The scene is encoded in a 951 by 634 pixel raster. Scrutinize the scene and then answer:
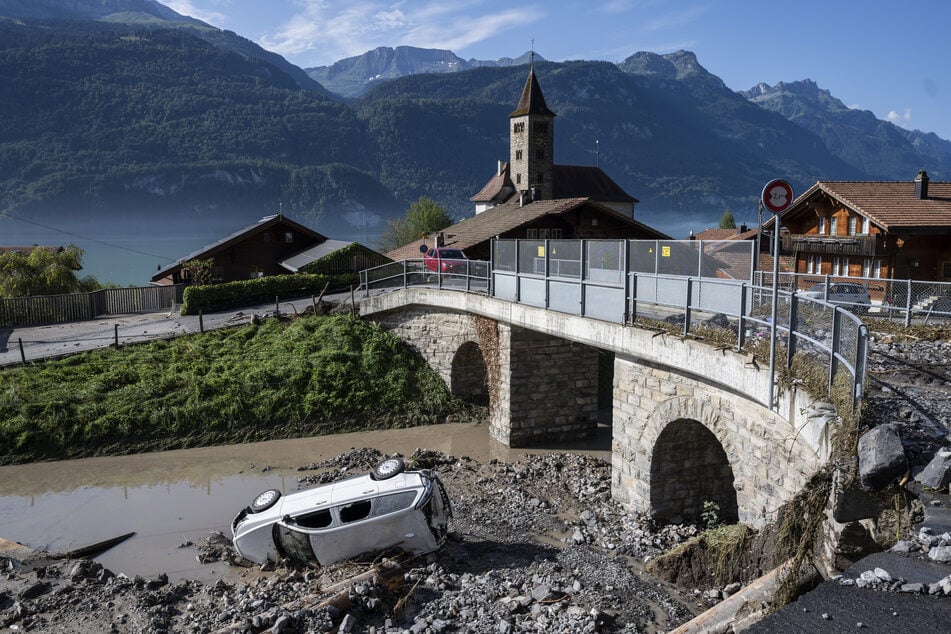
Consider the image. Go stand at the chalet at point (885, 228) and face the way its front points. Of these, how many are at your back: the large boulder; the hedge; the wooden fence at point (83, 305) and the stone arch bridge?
0

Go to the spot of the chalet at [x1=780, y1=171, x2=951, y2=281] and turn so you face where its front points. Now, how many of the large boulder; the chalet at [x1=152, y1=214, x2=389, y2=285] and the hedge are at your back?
0

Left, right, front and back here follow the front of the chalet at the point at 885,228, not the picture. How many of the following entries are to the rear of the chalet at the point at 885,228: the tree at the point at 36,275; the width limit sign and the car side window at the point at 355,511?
0

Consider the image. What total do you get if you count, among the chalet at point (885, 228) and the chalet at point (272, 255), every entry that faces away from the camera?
0

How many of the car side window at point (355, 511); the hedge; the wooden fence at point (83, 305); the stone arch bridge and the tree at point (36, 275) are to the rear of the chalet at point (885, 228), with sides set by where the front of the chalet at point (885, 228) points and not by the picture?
0

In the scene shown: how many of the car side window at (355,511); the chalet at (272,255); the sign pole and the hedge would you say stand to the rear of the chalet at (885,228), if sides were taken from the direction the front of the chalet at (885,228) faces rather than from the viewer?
0

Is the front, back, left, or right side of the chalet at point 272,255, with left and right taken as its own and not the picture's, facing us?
front

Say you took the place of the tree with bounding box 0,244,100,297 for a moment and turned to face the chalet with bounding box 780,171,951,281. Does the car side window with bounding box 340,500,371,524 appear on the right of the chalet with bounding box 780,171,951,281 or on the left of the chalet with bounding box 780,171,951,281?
right

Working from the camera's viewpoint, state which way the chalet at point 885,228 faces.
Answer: facing the viewer and to the left of the viewer

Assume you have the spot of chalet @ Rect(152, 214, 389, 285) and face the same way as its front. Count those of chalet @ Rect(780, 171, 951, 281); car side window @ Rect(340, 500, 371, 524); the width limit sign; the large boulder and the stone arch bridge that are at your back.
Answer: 0

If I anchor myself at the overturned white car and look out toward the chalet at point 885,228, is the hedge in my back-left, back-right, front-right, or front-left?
front-left

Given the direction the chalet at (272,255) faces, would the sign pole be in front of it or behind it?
in front

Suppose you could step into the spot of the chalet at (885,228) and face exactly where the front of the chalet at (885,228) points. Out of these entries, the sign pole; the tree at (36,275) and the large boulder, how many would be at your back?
0

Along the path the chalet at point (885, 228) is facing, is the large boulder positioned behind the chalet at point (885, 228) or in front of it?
in front

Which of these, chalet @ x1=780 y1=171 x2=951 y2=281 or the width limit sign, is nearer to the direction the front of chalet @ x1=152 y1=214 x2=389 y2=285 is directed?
the width limit sign

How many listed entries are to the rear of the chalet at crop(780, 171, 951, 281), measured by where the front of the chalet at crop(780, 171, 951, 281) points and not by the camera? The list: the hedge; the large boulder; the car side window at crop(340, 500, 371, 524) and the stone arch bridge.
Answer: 0
